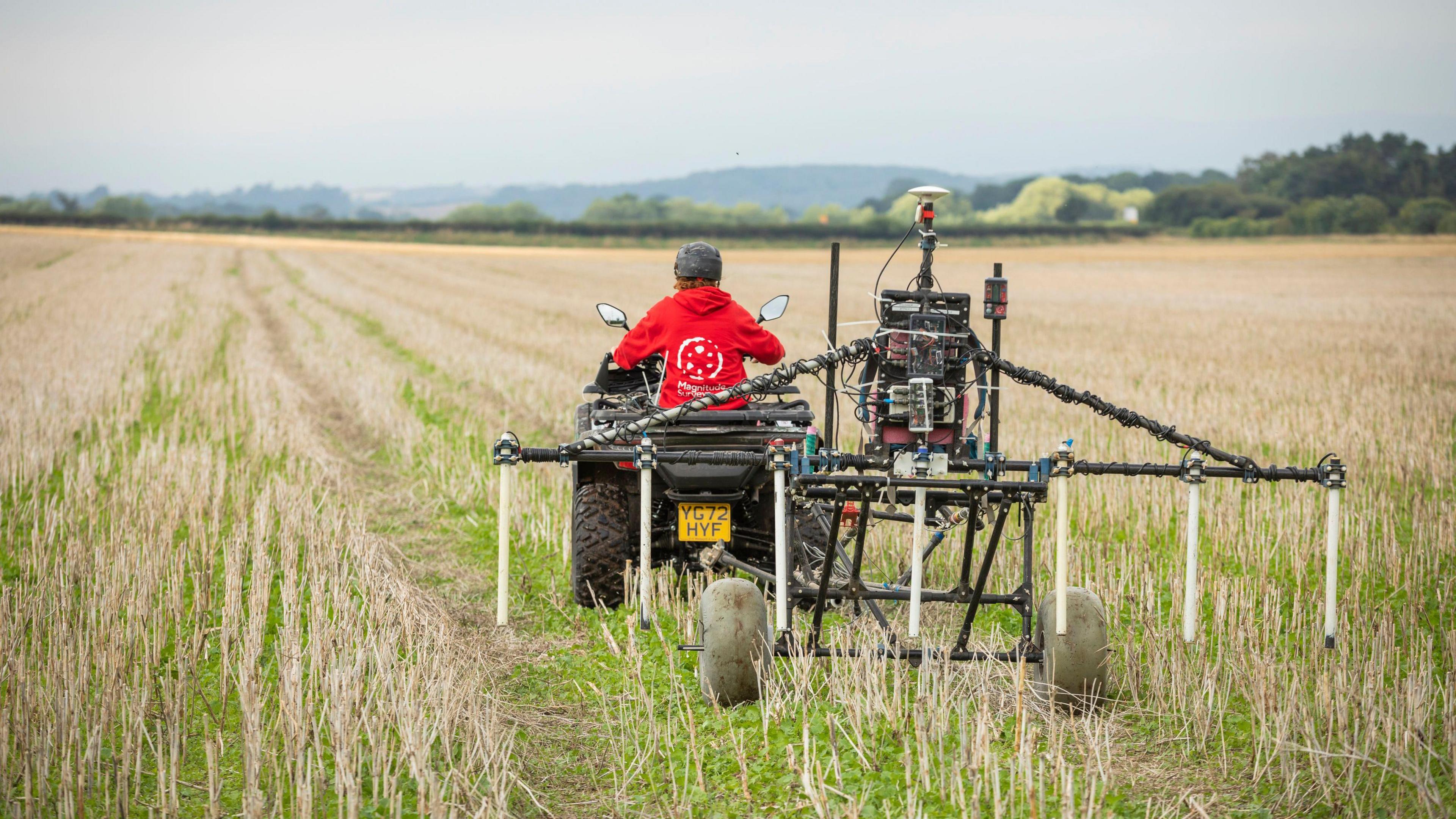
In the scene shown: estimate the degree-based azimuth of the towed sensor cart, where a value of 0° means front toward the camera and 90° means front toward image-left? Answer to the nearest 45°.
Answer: approximately 180°

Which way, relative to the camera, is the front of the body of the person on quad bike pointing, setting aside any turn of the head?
away from the camera

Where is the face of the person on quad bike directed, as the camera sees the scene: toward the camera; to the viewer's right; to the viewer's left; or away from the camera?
away from the camera
